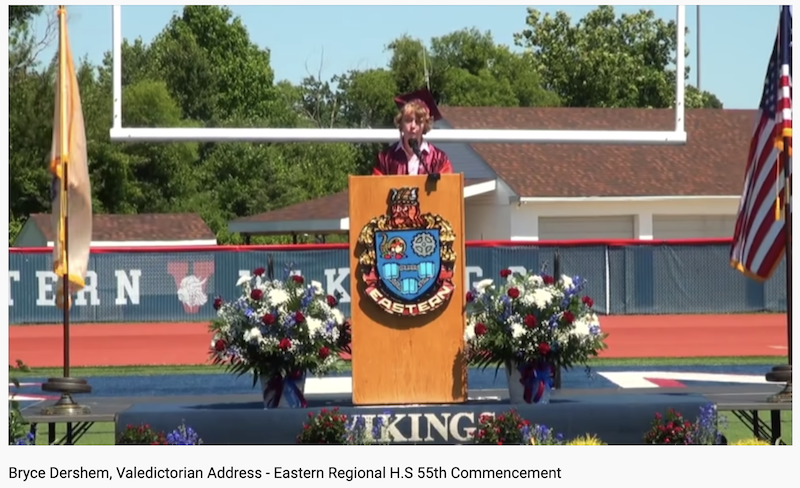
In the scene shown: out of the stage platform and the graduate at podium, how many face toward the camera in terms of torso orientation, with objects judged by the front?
2

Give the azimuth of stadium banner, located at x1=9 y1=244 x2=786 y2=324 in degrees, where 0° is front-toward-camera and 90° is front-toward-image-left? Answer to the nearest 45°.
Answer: approximately 0°

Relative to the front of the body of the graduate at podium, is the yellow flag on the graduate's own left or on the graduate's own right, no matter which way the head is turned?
on the graduate's own right

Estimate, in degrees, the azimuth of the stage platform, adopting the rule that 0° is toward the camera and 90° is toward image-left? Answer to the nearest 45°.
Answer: approximately 0°

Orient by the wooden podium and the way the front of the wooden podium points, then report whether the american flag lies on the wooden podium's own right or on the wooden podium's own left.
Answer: on the wooden podium's own left
